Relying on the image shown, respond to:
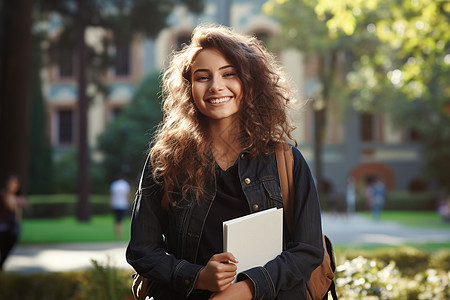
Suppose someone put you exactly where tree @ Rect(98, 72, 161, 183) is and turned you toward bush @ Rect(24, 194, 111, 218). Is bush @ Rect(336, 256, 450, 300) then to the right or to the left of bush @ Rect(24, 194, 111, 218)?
left

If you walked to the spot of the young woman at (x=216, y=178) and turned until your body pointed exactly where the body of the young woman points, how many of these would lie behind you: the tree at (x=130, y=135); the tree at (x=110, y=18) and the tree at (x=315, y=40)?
3

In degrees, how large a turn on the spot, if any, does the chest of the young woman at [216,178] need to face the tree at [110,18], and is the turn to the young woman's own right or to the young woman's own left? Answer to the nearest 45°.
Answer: approximately 180°

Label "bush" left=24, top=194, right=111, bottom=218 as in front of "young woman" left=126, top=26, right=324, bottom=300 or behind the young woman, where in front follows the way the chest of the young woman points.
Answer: behind

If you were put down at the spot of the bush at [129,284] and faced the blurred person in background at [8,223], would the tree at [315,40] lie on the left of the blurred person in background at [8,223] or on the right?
right

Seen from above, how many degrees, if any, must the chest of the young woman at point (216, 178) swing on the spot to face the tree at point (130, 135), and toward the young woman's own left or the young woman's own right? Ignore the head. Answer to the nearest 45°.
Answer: approximately 180°

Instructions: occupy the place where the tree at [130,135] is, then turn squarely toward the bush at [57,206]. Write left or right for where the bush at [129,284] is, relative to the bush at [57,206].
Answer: left

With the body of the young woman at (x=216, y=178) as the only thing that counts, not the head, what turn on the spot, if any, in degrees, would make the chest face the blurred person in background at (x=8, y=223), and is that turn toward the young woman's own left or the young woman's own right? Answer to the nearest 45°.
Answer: approximately 135° to the young woman's own right

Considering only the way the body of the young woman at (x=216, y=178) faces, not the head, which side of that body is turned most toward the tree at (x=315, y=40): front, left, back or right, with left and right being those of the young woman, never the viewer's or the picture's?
back
